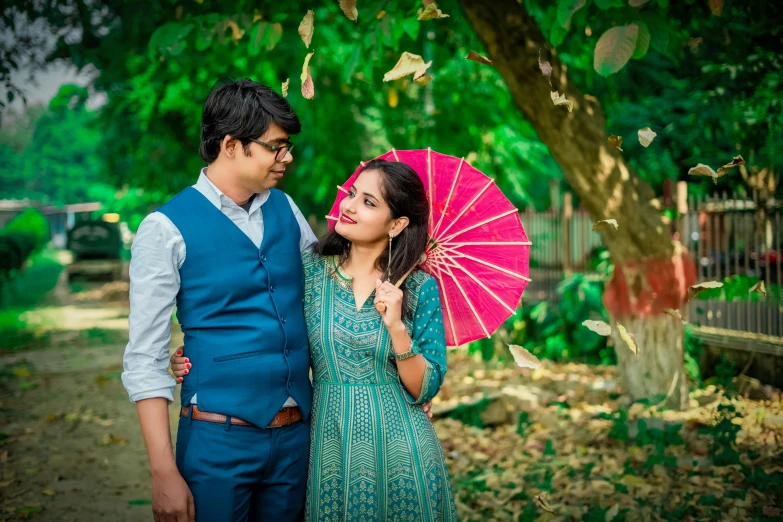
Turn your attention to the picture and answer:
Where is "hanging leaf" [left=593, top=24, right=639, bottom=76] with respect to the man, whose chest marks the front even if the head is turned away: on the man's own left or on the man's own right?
on the man's own left

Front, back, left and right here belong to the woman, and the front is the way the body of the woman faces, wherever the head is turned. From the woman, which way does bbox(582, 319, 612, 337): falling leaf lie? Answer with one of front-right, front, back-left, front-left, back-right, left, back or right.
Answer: left

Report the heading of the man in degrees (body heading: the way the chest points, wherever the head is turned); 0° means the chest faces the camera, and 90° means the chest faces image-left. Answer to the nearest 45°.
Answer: approximately 315°

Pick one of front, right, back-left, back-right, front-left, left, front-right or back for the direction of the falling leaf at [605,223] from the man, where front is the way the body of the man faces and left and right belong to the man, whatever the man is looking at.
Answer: front-left

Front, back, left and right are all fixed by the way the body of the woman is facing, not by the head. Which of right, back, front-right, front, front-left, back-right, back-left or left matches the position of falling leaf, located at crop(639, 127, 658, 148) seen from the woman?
left

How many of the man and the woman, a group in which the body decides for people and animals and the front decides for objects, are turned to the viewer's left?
0

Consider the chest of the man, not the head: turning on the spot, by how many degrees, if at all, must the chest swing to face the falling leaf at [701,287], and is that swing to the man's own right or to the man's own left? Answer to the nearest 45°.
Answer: approximately 45° to the man's own left

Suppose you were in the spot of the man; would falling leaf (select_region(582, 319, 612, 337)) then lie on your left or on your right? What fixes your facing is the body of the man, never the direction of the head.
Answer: on your left

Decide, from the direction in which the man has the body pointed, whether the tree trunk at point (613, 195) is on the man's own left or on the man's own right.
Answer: on the man's own left

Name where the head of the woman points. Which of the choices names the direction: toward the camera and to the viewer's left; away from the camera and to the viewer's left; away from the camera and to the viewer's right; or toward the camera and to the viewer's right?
toward the camera and to the viewer's left

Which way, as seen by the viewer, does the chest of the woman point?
toward the camera
